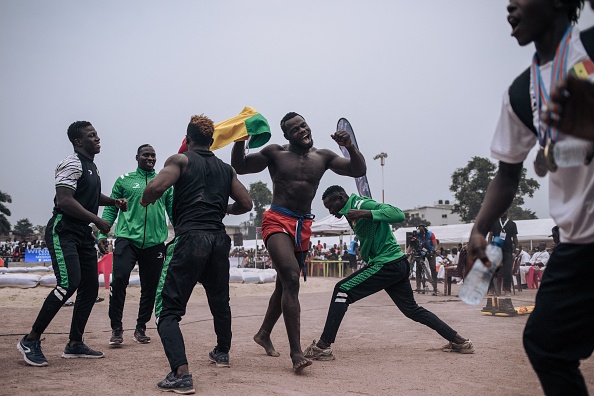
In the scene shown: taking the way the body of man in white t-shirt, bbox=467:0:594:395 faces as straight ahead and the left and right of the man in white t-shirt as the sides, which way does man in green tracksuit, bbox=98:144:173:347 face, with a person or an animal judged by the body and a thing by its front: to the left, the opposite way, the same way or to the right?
to the left

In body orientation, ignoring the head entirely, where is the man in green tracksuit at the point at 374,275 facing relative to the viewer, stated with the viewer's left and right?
facing to the left of the viewer

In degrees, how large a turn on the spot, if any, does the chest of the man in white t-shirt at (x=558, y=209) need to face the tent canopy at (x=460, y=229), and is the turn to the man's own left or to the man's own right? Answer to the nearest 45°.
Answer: approximately 135° to the man's own right

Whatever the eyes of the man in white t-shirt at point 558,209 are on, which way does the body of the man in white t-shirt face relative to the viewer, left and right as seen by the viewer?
facing the viewer and to the left of the viewer

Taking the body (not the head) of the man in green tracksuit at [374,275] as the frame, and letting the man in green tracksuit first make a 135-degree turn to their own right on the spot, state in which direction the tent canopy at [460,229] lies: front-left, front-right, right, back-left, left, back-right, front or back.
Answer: front-left

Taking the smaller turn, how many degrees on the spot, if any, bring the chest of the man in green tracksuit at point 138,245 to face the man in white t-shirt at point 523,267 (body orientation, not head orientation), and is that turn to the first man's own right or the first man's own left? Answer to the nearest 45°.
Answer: approximately 135° to the first man's own left

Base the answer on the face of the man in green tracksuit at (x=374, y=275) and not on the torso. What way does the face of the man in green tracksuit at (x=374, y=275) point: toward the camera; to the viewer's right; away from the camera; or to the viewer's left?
to the viewer's left

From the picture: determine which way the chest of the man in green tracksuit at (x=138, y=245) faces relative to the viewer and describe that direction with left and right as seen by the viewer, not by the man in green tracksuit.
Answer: facing the viewer

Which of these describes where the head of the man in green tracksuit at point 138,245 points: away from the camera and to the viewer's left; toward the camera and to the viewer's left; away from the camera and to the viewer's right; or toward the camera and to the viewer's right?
toward the camera and to the viewer's right

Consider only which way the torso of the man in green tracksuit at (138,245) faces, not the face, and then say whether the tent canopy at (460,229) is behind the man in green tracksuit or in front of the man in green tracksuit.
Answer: behind

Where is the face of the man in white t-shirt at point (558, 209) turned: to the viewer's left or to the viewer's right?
to the viewer's left

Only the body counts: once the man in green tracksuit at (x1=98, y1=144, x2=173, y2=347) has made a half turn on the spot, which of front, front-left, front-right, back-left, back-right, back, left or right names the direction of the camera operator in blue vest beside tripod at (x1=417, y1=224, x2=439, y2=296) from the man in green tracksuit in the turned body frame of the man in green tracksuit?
front-right
